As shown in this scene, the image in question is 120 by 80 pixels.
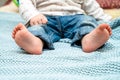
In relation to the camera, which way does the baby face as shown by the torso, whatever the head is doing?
toward the camera
